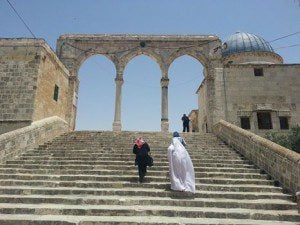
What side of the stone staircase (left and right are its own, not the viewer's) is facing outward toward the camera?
front

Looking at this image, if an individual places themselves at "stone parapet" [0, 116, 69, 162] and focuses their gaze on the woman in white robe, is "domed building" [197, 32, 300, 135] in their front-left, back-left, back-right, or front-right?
front-left

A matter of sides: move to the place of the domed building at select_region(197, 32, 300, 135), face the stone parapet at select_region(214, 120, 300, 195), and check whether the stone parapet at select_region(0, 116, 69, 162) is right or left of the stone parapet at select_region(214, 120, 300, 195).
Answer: right

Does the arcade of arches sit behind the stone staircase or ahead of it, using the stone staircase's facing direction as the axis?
behind

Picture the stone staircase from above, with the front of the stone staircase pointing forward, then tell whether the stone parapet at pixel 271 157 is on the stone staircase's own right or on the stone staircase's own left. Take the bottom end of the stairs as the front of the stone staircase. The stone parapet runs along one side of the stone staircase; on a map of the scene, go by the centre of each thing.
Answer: on the stone staircase's own left

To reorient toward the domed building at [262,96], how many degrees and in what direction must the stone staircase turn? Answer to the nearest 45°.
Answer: approximately 135° to its left

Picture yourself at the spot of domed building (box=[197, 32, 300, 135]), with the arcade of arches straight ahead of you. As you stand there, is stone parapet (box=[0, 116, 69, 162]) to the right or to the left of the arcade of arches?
left
